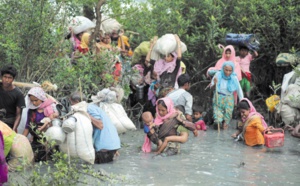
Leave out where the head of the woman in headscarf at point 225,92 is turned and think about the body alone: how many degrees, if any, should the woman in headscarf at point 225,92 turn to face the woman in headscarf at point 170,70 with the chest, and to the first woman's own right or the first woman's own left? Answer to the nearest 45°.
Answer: approximately 90° to the first woman's own right

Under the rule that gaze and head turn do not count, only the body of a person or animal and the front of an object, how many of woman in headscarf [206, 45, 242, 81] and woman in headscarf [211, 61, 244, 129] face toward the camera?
2

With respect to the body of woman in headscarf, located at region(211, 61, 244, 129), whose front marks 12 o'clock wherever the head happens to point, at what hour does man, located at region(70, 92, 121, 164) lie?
The man is roughly at 1 o'clock from the woman in headscarf.

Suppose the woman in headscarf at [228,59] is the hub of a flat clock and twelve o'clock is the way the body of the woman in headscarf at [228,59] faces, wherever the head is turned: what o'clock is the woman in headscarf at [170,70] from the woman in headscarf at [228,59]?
the woman in headscarf at [170,70] is roughly at 2 o'clock from the woman in headscarf at [228,59].
